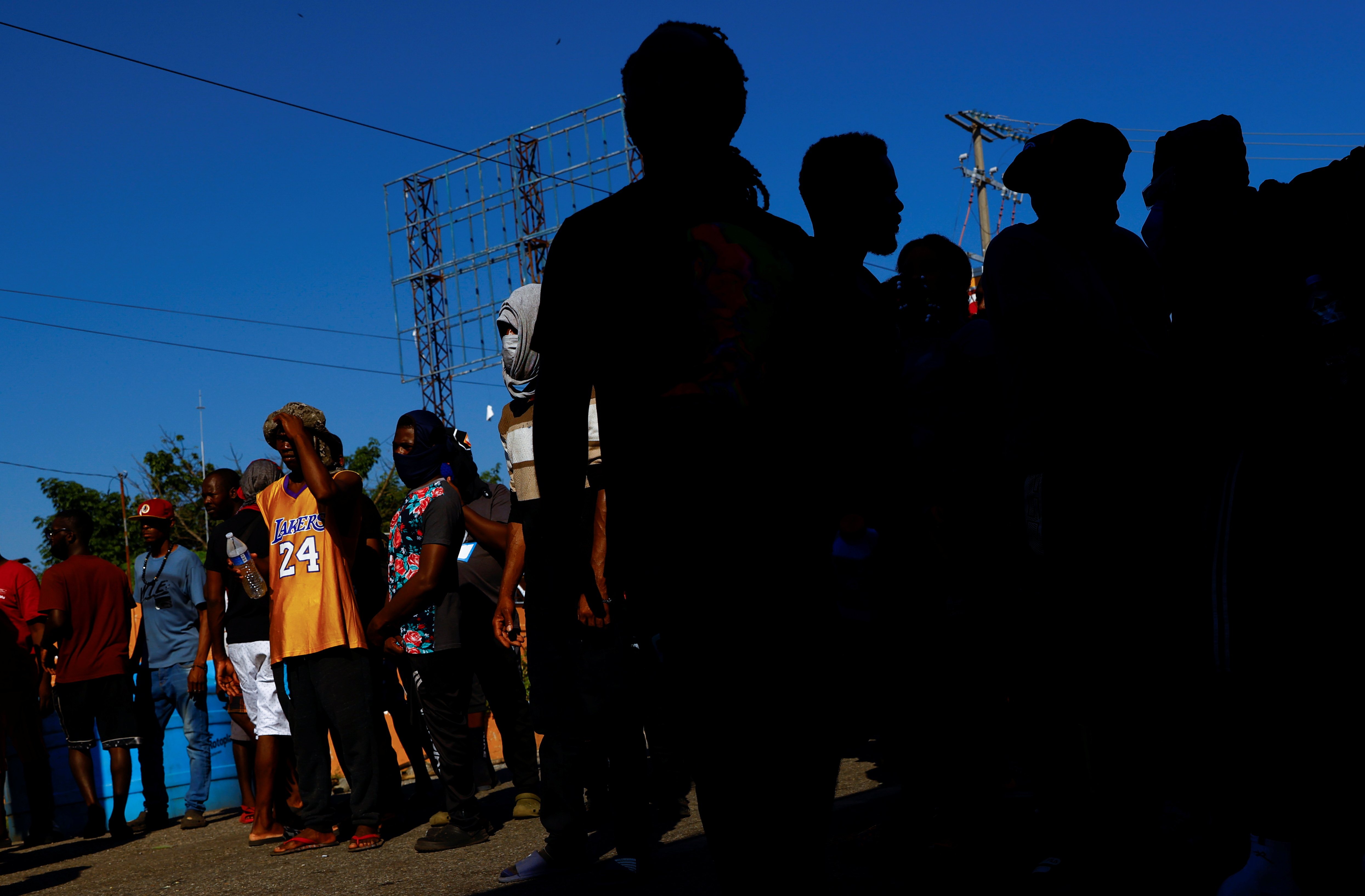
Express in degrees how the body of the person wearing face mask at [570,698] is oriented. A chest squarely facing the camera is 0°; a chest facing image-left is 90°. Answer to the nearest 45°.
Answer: approximately 45°

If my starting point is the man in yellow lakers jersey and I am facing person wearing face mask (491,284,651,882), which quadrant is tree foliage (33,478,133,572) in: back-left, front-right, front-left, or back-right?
back-left

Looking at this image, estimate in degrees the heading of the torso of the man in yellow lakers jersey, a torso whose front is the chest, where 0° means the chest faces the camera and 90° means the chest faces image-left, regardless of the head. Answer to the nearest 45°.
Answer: approximately 45°

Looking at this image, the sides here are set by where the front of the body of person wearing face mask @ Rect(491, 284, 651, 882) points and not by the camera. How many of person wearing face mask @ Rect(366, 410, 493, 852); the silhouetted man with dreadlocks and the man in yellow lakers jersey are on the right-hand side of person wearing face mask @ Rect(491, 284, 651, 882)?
2

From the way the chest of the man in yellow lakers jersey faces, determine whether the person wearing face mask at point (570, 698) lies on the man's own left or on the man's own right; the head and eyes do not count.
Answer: on the man's own left

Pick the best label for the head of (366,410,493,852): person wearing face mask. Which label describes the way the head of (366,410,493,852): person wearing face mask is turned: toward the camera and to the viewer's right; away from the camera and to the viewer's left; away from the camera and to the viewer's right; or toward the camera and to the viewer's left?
toward the camera and to the viewer's left

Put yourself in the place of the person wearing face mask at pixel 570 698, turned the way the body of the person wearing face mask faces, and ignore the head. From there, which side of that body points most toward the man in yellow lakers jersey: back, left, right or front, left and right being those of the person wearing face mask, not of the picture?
right

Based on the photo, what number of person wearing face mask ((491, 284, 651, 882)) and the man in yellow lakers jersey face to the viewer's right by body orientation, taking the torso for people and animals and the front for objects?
0

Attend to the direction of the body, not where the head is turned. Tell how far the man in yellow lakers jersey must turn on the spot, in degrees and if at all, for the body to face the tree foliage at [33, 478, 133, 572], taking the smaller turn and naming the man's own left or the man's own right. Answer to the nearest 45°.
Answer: approximately 135° to the man's own right

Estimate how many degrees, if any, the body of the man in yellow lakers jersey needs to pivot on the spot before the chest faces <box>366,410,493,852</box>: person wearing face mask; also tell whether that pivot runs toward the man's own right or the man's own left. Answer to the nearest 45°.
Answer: approximately 90° to the man's own left

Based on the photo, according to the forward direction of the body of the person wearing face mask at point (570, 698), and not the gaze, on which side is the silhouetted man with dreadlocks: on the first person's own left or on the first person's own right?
on the first person's own left

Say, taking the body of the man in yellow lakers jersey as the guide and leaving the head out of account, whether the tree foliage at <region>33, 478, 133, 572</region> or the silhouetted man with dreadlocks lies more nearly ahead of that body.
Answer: the silhouetted man with dreadlocks

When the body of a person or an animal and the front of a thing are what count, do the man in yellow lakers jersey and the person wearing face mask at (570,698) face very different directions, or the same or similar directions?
same or similar directions

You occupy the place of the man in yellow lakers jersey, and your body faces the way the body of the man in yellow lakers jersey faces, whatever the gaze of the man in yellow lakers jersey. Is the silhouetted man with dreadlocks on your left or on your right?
on your left

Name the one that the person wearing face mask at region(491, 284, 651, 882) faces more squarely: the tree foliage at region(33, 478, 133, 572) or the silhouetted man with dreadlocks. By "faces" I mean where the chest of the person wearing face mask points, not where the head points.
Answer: the silhouetted man with dreadlocks
